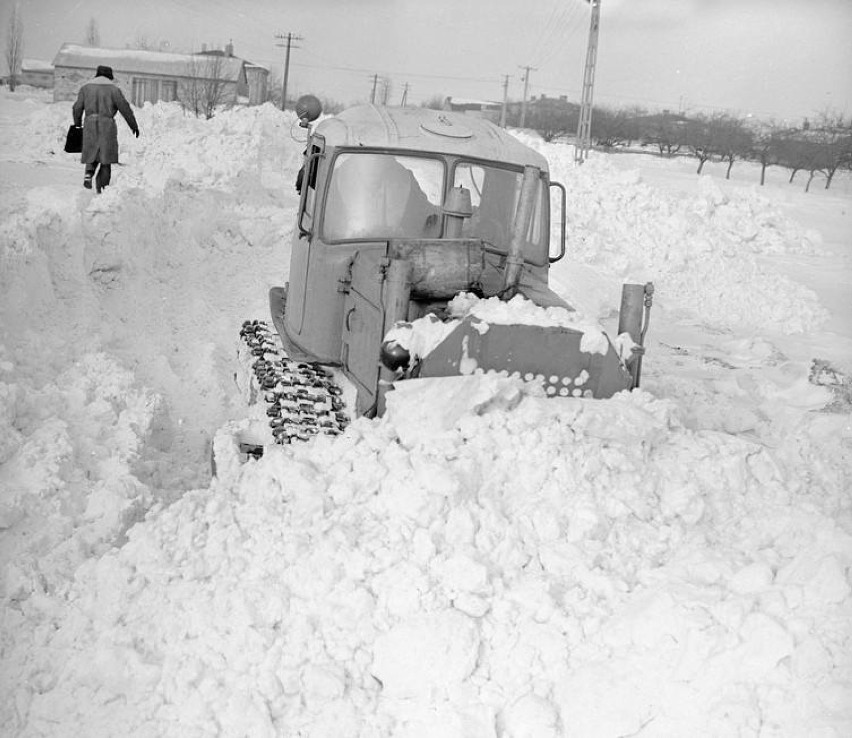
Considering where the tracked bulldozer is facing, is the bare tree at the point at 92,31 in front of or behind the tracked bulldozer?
behind

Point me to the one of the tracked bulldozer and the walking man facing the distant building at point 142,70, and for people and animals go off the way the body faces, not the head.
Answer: the walking man

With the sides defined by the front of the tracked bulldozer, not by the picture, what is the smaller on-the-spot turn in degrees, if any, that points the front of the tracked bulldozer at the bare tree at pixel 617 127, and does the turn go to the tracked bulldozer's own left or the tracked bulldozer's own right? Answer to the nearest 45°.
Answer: approximately 135° to the tracked bulldozer's own left

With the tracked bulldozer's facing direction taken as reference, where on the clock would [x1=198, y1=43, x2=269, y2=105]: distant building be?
The distant building is roughly at 7 o'clock from the tracked bulldozer.

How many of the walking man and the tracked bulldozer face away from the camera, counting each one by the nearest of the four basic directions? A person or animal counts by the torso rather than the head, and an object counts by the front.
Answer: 1

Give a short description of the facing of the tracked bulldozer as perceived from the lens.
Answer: facing the viewer and to the right of the viewer

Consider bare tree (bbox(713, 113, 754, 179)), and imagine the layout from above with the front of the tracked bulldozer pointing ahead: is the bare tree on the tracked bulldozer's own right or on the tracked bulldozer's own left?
on the tracked bulldozer's own left

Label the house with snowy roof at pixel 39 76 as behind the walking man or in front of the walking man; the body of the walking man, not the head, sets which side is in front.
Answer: in front

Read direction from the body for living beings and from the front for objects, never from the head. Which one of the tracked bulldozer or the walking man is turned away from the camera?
the walking man

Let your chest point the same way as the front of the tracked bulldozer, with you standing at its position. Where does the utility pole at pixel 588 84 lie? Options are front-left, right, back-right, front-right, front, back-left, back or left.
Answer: back-left

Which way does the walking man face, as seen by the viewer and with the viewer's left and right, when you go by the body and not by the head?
facing away from the viewer
